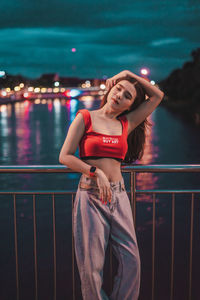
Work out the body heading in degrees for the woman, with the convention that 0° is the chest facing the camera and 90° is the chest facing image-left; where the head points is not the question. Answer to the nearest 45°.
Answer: approximately 0°
